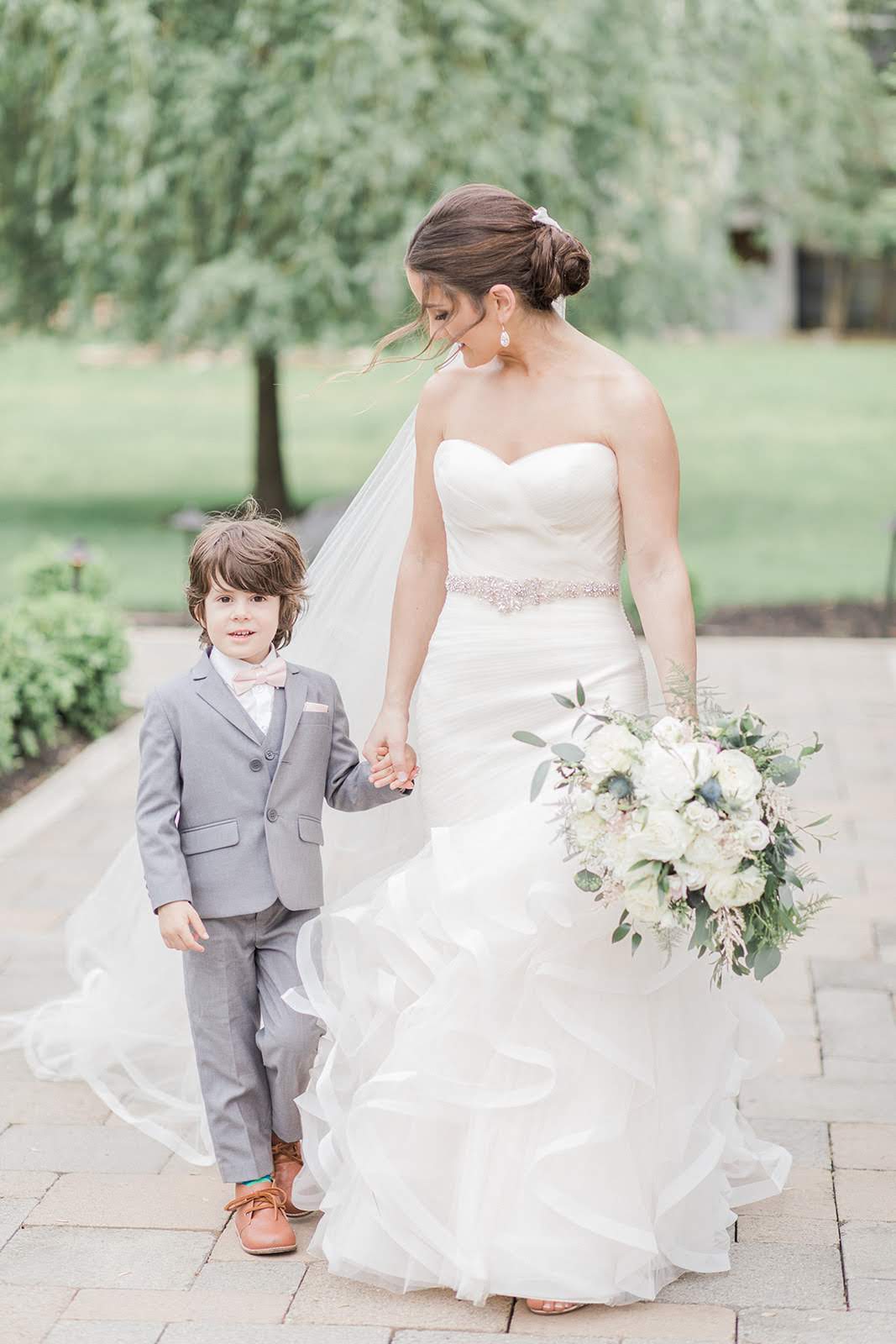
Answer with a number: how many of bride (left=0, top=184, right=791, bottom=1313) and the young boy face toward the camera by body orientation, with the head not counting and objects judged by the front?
2

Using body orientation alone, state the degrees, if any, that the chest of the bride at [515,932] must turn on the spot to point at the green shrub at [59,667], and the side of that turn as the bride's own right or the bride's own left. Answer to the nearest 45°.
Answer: approximately 180°

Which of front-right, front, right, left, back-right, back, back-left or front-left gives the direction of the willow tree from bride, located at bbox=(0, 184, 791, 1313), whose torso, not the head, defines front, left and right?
back

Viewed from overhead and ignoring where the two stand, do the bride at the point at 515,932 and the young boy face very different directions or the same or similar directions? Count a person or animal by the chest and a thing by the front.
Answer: same or similar directions

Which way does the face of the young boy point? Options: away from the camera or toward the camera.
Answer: toward the camera

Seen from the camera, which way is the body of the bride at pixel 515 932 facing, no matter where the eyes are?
toward the camera

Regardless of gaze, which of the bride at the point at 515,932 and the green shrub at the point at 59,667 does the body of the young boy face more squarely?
the bride

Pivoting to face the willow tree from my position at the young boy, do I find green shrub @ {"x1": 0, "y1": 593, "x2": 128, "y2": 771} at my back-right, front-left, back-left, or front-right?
front-left

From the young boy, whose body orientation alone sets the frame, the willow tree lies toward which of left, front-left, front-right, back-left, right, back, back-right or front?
back

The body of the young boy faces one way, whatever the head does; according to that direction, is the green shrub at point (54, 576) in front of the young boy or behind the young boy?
behind

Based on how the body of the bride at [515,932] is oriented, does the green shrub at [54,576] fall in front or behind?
behind

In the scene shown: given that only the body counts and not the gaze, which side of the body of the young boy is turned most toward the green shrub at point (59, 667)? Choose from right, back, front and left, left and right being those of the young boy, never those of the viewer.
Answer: back

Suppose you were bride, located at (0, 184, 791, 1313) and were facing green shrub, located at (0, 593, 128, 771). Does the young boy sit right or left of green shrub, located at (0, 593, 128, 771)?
left
